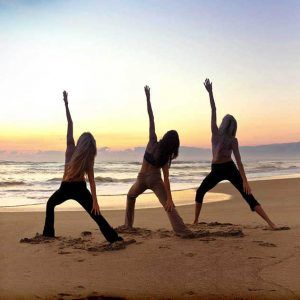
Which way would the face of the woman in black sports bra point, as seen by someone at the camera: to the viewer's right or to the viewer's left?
to the viewer's right

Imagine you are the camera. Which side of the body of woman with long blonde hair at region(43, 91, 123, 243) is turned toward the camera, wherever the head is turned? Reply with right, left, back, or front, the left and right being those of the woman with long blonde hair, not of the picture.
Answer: back

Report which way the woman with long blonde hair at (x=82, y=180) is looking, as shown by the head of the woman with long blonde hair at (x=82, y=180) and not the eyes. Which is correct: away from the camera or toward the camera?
away from the camera

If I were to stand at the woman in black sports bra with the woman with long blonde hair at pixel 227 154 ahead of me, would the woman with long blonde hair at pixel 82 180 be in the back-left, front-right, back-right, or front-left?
back-left

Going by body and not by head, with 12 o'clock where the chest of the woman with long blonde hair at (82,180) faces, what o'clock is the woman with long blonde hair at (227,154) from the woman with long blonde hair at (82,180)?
the woman with long blonde hair at (227,154) is roughly at 2 o'clock from the woman with long blonde hair at (82,180).

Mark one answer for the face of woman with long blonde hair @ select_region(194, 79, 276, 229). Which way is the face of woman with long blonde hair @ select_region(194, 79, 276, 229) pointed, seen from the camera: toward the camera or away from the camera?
away from the camera

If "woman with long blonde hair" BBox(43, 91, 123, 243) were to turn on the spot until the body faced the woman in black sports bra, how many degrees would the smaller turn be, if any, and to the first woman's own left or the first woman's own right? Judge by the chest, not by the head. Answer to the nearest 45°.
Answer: approximately 90° to the first woman's own right
